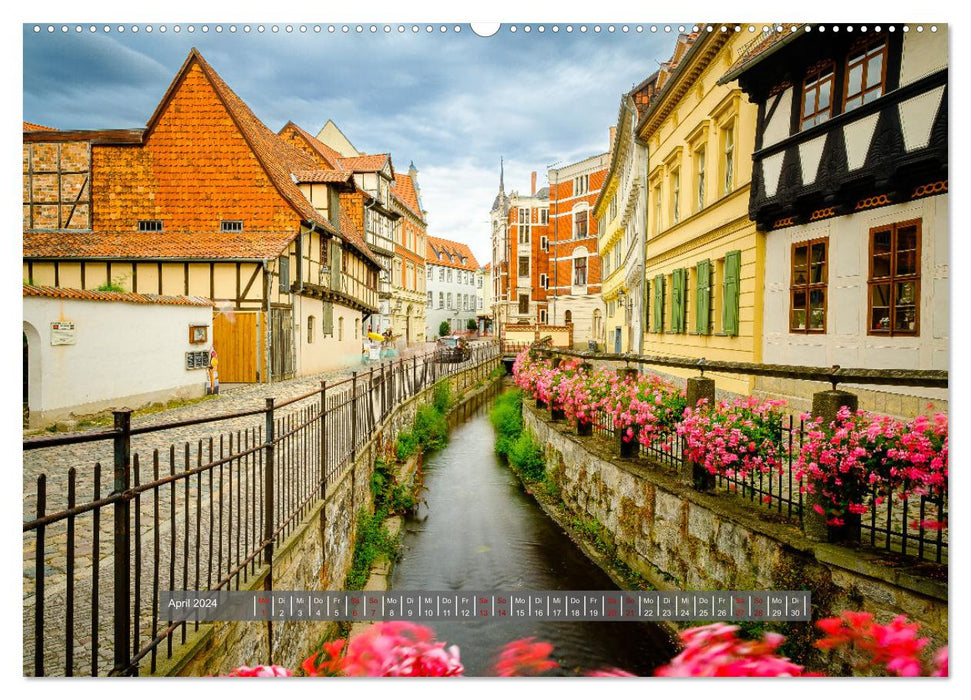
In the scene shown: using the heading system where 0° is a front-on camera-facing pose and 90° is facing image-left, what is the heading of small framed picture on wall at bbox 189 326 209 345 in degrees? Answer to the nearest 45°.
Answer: approximately 315°

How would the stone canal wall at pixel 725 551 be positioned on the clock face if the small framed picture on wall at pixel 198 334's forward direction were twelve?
The stone canal wall is roughly at 1 o'clock from the small framed picture on wall.

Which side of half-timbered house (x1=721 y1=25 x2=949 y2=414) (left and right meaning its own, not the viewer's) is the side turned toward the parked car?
right

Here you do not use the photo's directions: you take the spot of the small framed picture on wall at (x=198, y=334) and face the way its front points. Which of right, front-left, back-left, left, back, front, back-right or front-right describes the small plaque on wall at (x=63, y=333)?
front-right

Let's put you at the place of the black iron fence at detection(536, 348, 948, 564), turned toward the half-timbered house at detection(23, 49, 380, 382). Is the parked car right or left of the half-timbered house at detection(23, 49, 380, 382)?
right

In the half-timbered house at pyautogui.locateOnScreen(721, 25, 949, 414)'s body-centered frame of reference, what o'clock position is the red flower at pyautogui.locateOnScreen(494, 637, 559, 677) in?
The red flower is roughly at 11 o'clock from the half-timbered house.

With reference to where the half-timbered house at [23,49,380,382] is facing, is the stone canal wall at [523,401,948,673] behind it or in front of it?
in front
